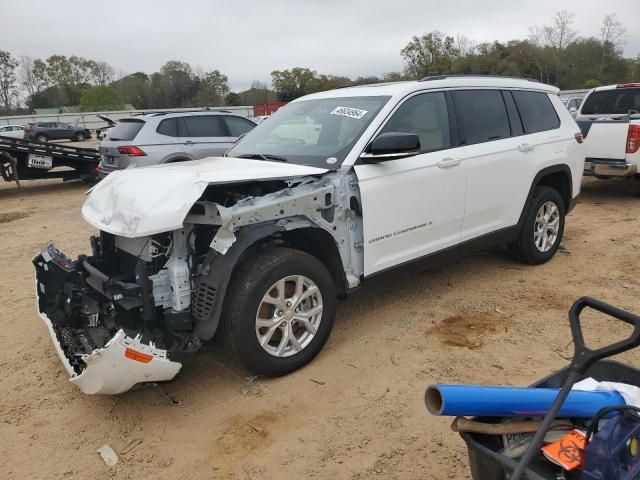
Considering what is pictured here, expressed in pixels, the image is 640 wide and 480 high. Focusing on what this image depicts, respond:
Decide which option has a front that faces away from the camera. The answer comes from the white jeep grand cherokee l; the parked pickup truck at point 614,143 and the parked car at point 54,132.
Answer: the parked pickup truck at point 614,143

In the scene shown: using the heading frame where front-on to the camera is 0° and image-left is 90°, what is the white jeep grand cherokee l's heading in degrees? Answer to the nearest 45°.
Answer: approximately 45°

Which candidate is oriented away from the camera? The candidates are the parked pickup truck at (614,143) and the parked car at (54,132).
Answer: the parked pickup truck at (614,143)

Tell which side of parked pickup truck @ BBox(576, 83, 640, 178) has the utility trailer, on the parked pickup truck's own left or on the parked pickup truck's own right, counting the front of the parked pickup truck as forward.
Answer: on the parked pickup truck's own left

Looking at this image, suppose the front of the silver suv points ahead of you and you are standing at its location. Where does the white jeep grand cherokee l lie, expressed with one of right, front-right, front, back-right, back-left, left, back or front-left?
back-right

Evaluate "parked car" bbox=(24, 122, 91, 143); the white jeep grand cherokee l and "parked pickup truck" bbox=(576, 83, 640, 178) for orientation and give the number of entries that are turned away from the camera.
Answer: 1

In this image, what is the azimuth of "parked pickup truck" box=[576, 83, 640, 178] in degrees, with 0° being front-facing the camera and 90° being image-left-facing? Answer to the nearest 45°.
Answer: approximately 180°

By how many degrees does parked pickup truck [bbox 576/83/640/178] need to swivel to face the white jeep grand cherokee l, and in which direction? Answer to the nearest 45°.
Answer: approximately 180°
